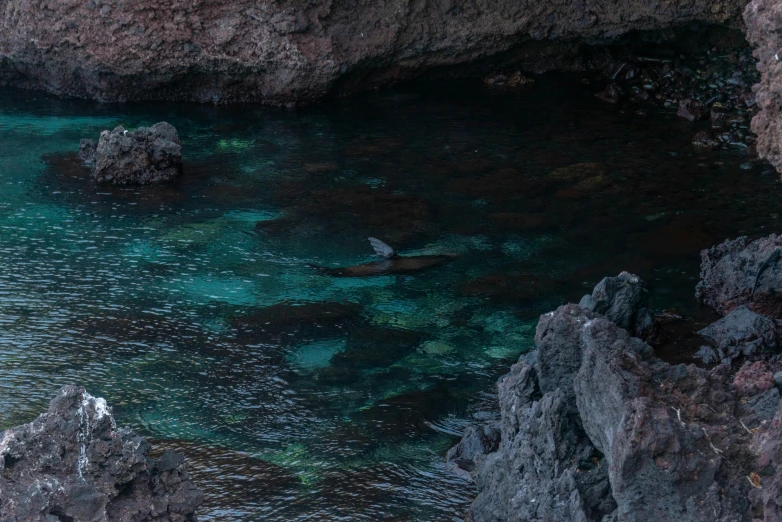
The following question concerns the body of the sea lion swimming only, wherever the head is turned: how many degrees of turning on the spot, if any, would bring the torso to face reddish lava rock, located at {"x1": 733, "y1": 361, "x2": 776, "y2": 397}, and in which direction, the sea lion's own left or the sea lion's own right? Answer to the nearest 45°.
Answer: approximately 45° to the sea lion's own right

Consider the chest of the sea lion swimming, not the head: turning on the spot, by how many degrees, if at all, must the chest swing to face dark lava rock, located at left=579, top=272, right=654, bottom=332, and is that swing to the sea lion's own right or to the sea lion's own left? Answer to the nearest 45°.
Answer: approximately 45° to the sea lion's own right

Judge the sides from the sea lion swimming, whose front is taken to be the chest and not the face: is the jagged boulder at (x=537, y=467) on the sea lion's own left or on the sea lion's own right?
on the sea lion's own right

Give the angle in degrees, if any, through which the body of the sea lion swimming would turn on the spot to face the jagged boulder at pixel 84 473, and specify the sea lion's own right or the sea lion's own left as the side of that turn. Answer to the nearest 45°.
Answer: approximately 90° to the sea lion's own right

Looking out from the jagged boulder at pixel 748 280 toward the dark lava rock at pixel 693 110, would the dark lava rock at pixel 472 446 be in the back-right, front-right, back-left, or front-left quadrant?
back-left

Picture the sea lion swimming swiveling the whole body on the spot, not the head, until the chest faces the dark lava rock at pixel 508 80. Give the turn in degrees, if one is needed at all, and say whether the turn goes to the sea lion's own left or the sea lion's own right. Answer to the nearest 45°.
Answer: approximately 90° to the sea lion's own left

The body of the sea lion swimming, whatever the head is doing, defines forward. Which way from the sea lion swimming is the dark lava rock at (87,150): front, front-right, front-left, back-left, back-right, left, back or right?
back-left

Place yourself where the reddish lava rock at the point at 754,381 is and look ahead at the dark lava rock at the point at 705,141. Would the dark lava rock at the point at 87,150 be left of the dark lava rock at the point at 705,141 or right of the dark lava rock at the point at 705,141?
left

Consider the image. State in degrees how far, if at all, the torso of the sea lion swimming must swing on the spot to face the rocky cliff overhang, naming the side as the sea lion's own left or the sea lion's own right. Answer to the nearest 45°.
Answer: approximately 90° to the sea lion's own left

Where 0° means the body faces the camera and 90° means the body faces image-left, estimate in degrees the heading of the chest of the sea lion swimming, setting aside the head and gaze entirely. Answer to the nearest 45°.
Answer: approximately 270°

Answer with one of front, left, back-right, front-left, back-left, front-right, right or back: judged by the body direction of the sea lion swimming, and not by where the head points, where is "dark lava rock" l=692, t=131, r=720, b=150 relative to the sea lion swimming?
front-left

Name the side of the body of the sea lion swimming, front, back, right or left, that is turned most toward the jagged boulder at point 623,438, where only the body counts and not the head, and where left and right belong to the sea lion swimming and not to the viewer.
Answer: right

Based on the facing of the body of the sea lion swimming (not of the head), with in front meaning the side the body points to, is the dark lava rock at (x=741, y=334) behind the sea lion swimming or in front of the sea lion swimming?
in front

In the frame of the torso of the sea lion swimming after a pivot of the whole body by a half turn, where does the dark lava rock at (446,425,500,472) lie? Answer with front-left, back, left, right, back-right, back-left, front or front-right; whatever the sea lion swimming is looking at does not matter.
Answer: left

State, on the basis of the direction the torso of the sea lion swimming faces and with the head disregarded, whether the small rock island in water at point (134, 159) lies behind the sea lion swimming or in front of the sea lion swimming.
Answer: behind
